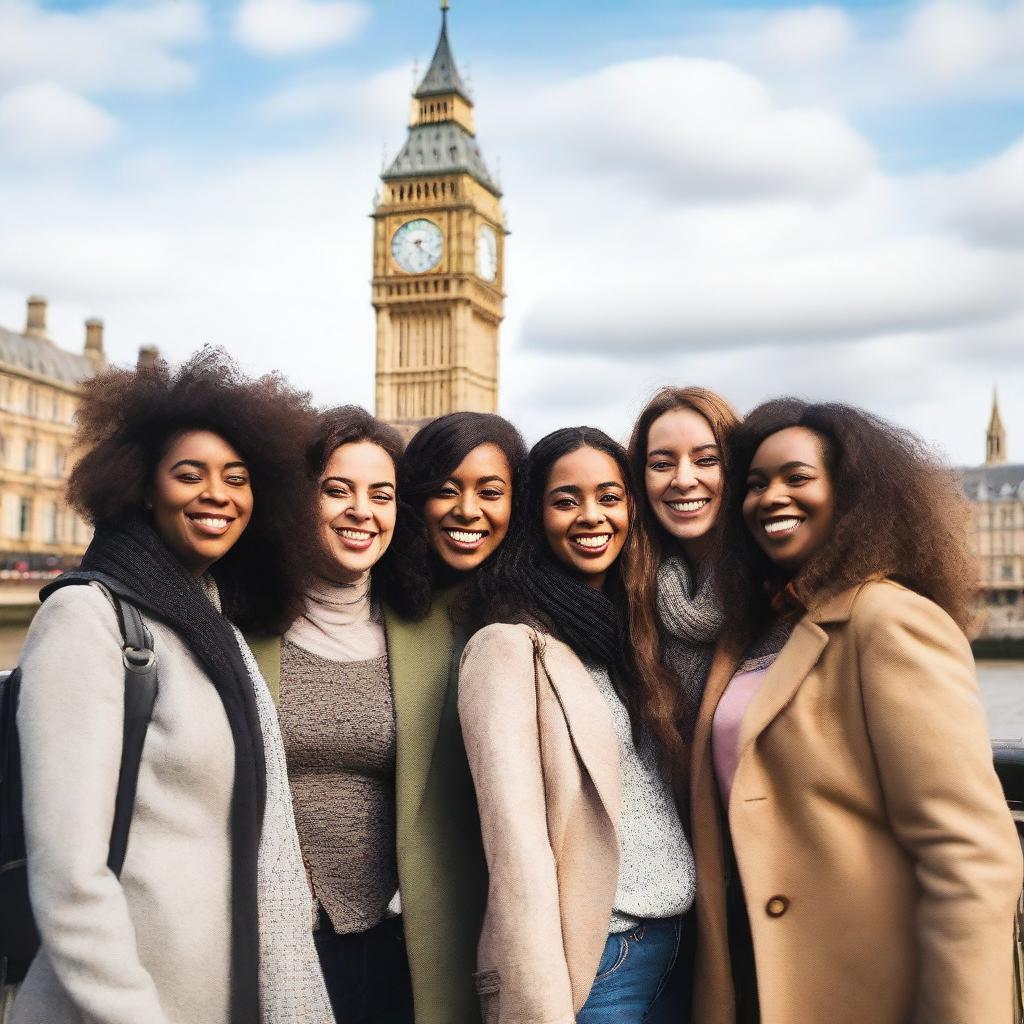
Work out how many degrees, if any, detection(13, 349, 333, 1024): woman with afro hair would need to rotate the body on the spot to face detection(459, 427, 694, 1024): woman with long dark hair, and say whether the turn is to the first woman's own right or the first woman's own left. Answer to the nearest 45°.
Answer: approximately 45° to the first woman's own left

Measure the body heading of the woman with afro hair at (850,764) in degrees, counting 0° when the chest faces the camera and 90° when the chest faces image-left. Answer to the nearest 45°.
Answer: approximately 45°

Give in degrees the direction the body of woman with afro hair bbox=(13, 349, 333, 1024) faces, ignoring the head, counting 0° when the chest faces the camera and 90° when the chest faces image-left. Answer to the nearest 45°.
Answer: approximately 315°

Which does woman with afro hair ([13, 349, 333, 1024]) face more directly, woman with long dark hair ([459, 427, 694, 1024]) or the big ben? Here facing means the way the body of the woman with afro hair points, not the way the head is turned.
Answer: the woman with long dark hair

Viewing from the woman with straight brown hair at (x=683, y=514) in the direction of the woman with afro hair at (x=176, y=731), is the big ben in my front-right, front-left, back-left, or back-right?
back-right

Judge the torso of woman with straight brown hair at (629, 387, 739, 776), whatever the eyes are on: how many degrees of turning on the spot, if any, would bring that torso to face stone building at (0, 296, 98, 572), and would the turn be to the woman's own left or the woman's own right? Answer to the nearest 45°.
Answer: approximately 135° to the woman's own right
